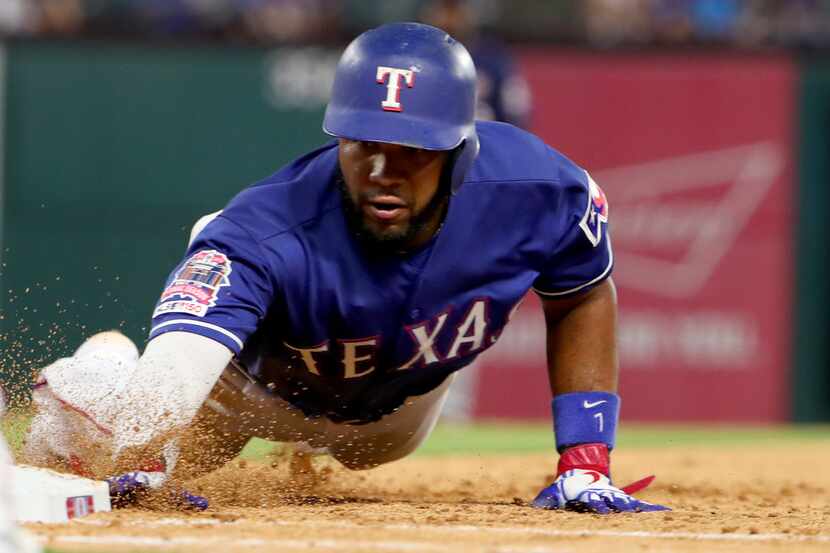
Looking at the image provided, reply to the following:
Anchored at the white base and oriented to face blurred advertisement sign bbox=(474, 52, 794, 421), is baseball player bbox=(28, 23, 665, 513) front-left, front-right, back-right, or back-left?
front-right

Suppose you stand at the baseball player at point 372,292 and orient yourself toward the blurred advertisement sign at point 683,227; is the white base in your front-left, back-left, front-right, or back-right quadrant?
back-left

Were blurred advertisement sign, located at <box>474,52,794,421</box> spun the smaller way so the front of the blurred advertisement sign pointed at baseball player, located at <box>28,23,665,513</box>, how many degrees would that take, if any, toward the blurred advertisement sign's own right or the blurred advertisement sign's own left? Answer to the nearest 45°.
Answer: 0° — it already faces them

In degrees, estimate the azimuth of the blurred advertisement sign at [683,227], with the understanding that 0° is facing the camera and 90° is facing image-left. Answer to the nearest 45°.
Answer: approximately 0°

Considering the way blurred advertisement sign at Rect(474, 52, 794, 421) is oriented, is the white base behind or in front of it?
in front
